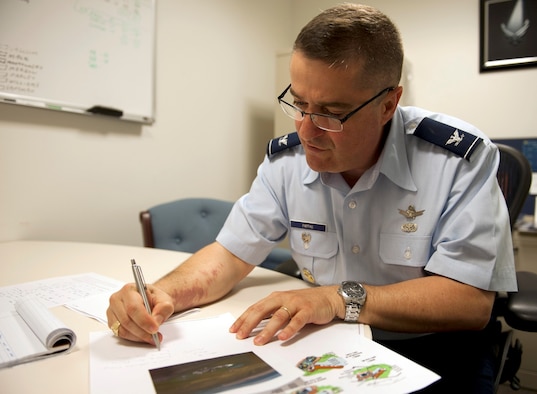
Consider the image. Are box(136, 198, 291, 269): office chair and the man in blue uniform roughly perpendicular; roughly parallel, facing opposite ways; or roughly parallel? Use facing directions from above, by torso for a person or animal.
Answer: roughly perpendicular

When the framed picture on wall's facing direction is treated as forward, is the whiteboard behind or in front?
in front

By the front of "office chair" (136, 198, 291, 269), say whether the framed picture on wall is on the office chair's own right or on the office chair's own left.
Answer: on the office chair's own left

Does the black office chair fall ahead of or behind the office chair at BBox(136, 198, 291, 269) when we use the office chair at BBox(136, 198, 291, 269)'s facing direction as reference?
ahead

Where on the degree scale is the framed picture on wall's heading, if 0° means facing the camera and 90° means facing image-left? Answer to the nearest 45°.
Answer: approximately 45°

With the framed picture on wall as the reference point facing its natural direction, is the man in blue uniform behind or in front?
in front

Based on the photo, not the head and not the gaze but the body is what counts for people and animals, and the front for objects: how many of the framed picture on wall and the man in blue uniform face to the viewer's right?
0

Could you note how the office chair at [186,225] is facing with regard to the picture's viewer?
facing the viewer and to the right of the viewer
